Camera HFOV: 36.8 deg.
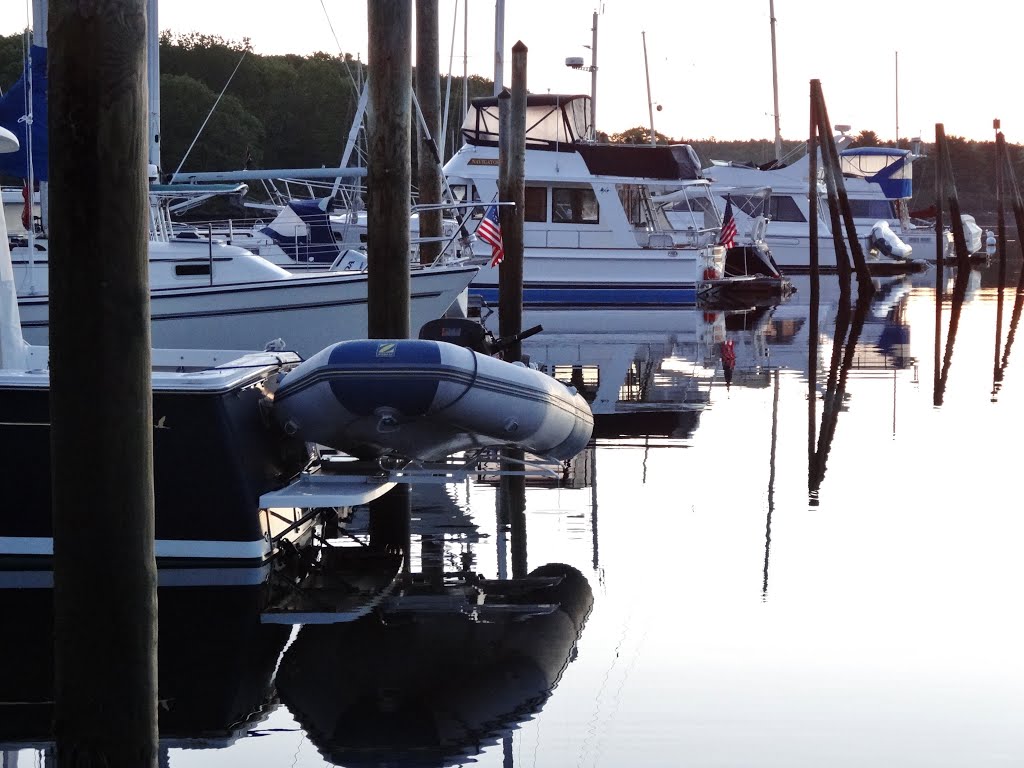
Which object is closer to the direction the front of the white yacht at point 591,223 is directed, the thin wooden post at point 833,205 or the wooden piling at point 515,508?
the wooden piling

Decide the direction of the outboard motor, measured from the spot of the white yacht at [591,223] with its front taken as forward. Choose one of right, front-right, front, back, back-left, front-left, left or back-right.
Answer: left

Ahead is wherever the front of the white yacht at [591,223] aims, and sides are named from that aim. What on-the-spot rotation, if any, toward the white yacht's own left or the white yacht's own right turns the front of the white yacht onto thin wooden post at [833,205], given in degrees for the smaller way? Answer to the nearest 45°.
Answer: approximately 135° to the white yacht's own right

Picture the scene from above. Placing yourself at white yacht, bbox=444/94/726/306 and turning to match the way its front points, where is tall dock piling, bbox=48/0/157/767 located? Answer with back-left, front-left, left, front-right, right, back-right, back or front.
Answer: left

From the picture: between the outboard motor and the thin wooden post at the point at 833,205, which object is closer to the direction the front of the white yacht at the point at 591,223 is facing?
the outboard motor

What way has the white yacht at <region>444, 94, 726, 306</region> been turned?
to the viewer's left

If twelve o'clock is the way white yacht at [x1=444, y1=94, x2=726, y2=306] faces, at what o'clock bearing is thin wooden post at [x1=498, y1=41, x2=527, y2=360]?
The thin wooden post is roughly at 9 o'clock from the white yacht.
